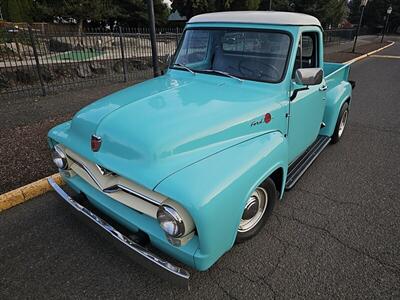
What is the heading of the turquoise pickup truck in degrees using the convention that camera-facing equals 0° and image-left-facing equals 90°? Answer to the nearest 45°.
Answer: approximately 45°

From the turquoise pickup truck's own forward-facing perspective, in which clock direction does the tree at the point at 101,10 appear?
The tree is roughly at 4 o'clock from the turquoise pickup truck.

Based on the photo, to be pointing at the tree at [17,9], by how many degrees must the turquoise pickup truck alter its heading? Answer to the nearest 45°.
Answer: approximately 90° to its right

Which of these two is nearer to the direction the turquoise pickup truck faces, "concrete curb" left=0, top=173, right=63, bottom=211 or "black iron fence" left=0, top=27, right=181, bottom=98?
the concrete curb

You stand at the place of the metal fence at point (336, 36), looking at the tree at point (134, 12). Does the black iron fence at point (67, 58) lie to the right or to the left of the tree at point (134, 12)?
left

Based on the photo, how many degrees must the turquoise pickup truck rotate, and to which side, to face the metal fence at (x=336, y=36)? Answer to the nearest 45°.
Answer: approximately 180°

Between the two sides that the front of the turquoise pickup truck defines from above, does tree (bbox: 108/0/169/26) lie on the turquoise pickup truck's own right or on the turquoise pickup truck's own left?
on the turquoise pickup truck's own right

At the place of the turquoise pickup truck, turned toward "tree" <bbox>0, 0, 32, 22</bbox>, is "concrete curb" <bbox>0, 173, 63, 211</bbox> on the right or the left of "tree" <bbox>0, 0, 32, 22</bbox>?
left

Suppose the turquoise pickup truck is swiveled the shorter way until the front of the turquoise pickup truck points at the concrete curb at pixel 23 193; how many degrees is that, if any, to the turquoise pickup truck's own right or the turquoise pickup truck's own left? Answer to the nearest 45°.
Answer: approximately 45° to the turquoise pickup truck's own right

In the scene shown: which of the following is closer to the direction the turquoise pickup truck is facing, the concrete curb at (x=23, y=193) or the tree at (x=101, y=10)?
the concrete curb

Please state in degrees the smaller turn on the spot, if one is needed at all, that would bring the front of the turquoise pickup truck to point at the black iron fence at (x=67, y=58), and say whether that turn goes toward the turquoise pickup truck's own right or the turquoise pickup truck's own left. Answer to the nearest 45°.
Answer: approximately 90° to the turquoise pickup truck's own right
